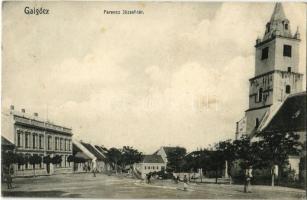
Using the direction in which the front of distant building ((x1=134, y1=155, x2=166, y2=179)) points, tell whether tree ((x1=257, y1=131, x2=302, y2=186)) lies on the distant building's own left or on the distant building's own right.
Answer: on the distant building's own left

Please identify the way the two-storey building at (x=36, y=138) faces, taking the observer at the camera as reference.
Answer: facing the viewer and to the right of the viewer

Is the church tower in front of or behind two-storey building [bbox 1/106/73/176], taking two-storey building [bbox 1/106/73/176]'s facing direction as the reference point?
in front

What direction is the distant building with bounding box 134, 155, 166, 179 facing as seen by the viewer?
toward the camera

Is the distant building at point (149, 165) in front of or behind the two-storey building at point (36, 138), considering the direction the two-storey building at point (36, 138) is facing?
in front

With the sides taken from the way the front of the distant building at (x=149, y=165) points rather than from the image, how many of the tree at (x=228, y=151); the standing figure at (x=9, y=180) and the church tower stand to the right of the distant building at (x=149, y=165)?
1
